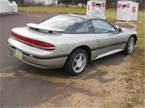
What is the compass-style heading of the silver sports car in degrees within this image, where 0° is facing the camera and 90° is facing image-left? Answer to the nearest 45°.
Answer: approximately 225°
